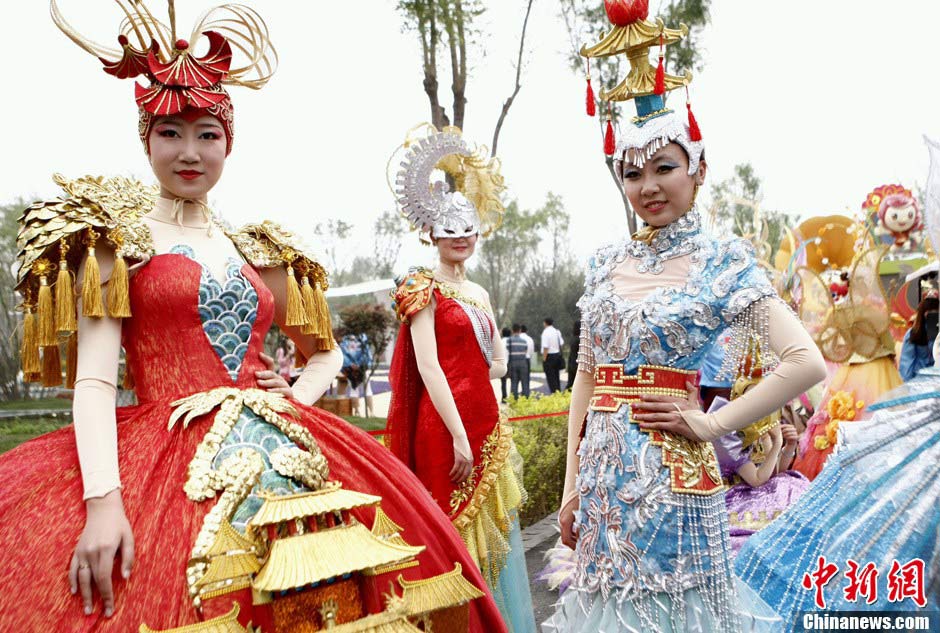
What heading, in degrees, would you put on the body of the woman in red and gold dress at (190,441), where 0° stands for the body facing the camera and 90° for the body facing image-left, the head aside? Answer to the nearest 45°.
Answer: approximately 315°

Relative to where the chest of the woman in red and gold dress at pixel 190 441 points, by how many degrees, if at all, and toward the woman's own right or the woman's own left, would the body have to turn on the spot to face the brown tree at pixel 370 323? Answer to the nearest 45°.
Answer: approximately 135° to the woman's own left

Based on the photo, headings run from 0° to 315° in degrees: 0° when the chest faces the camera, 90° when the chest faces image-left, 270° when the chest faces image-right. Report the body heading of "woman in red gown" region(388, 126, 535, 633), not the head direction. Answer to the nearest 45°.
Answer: approximately 315°

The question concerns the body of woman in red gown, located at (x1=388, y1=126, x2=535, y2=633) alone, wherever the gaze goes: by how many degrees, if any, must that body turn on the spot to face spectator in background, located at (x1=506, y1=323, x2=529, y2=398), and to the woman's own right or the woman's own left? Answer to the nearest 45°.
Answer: approximately 135° to the woman's own left

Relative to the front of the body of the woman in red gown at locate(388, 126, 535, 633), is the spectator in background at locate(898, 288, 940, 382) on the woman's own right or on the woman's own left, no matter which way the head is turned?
on the woman's own left

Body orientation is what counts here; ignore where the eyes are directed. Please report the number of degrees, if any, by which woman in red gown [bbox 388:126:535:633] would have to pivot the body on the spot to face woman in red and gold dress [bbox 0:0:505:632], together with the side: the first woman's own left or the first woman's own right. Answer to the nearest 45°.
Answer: approximately 45° to the first woman's own right

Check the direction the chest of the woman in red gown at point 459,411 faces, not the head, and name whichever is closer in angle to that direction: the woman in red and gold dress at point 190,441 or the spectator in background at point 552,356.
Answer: the woman in red and gold dress

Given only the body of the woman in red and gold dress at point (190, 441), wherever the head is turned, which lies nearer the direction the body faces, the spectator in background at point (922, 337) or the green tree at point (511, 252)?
the spectator in background

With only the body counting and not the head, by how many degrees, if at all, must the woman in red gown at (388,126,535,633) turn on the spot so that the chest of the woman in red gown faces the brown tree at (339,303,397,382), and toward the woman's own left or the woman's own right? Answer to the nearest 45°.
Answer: approximately 135° to the woman's own left

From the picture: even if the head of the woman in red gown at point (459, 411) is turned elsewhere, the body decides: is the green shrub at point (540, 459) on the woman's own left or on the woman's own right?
on the woman's own left
